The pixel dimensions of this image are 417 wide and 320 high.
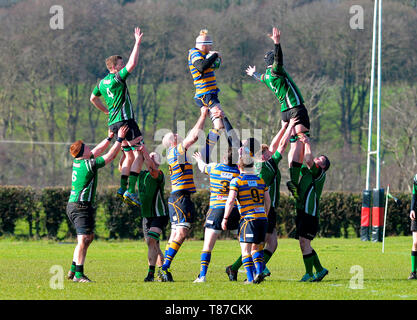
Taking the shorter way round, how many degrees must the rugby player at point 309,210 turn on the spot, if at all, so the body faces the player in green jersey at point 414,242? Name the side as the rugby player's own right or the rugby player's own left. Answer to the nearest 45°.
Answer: approximately 135° to the rugby player's own right

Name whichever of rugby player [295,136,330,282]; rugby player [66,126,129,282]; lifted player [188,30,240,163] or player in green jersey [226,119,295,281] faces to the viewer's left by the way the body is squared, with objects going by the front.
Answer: rugby player [295,136,330,282]

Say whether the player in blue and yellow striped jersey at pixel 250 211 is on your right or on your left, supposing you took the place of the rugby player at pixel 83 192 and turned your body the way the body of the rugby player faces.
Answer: on your right

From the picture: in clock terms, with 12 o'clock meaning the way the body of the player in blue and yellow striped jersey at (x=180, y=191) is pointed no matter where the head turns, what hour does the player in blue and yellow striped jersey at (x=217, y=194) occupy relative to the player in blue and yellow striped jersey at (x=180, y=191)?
the player in blue and yellow striped jersey at (x=217, y=194) is roughly at 2 o'clock from the player in blue and yellow striped jersey at (x=180, y=191).

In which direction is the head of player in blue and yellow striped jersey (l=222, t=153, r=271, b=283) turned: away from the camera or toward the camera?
away from the camera
